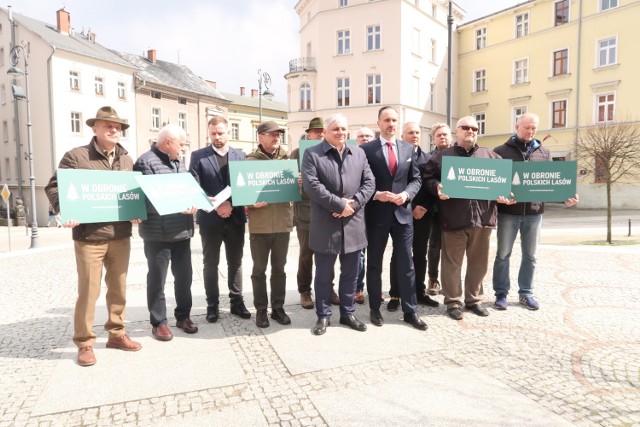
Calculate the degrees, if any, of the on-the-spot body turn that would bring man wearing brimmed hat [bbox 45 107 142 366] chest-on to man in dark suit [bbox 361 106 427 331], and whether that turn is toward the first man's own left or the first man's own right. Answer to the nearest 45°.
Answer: approximately 45° to the first man's own left

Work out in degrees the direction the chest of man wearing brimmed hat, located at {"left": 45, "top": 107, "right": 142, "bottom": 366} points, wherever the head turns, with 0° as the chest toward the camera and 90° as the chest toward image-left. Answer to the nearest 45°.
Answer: approximately 315°

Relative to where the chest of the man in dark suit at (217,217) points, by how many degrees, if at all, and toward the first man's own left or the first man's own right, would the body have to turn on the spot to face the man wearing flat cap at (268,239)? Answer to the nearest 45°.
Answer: approximately 90° to the first man's own left

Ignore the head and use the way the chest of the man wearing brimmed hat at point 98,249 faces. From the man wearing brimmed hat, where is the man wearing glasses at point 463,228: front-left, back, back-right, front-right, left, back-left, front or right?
front-left

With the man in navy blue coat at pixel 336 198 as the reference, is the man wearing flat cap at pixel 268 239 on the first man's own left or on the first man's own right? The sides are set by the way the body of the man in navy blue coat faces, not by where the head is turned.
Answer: on the first man's own right

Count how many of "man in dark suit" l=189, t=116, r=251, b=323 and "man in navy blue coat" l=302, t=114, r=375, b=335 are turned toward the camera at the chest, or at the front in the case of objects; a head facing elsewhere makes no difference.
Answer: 2

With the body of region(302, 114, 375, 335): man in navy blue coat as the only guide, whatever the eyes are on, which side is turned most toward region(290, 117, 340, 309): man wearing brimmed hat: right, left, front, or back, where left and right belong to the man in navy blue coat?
back

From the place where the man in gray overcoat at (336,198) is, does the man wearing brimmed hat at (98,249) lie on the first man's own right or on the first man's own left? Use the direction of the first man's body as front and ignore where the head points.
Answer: on the first man's own right
